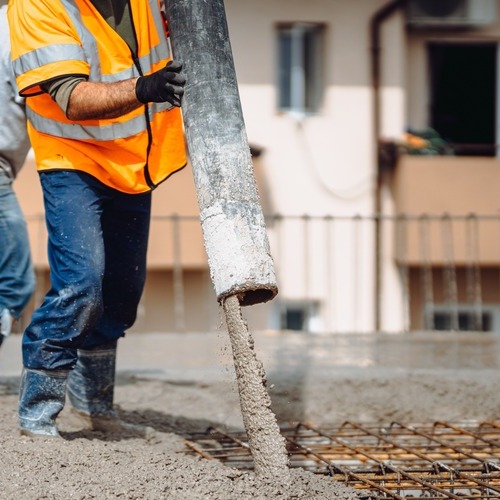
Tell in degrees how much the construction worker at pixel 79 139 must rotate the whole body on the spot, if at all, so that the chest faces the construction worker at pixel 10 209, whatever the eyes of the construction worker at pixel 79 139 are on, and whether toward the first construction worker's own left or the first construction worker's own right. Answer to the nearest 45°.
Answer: approximately 180°

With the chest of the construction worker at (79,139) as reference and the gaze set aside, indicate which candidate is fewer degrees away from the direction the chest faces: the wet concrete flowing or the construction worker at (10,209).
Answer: the wet concrete flowing

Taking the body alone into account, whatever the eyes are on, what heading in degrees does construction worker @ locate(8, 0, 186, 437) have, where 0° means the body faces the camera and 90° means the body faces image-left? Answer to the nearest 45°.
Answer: approximately 315°

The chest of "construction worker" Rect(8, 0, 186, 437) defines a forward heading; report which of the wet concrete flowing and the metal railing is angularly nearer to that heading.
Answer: the wet concrete flowing

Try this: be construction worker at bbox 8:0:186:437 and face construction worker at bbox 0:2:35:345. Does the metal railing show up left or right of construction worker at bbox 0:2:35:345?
right

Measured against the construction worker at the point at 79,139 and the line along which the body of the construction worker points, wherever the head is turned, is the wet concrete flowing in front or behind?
in front

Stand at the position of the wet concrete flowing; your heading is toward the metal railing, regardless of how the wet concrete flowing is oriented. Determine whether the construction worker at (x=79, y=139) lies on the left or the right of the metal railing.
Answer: left
